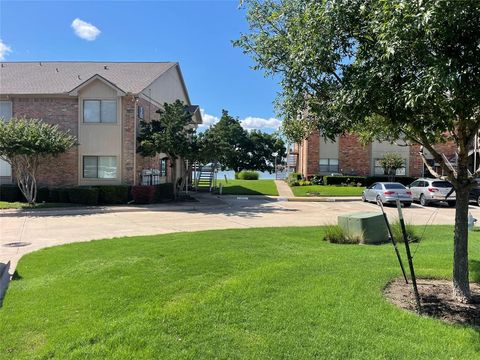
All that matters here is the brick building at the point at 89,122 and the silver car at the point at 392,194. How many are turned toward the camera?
1

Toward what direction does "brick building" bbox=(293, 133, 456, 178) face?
toward the camera

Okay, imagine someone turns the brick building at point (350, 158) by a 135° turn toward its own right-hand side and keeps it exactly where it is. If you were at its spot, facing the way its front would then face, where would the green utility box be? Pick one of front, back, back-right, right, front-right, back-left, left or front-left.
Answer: back-left

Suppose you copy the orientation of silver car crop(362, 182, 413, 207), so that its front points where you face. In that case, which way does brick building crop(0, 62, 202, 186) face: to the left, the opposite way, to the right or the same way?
the opposite way

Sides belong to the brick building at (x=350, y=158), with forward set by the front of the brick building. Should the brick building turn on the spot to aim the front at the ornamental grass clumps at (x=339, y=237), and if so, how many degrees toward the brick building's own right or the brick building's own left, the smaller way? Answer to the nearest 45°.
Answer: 0° — it already faces it

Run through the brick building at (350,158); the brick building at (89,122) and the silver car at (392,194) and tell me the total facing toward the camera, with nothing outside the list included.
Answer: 2

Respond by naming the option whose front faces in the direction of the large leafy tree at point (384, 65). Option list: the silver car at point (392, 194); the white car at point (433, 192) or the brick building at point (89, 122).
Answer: the brick building

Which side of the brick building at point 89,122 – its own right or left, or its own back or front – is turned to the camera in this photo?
front

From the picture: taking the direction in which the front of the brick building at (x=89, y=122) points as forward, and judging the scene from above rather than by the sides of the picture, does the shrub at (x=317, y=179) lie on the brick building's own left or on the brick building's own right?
on the brick building's own left

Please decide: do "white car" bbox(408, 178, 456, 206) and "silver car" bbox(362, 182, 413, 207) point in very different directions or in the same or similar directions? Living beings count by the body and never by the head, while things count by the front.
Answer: same or similar directions

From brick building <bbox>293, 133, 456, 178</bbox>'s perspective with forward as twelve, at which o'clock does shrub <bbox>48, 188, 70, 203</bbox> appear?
The shrub is roughly at 1 o'clock from the brick building.

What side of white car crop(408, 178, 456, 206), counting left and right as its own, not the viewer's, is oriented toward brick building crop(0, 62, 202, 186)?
left

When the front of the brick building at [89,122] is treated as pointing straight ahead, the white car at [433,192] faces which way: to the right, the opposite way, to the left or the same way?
the opposite way

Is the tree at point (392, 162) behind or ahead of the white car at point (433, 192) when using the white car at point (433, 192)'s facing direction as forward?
ahead
